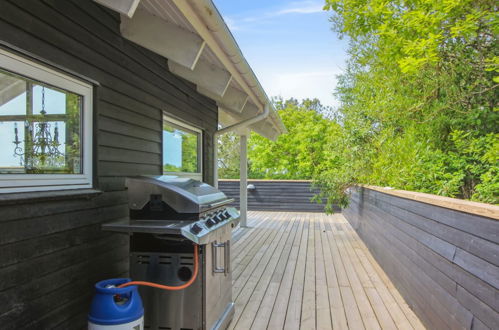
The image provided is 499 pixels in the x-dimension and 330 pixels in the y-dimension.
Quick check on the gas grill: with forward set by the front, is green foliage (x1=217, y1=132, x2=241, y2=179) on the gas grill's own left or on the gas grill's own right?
on the gas grill's own left

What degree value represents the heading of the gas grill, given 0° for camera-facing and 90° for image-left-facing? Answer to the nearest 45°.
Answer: approximately 315°

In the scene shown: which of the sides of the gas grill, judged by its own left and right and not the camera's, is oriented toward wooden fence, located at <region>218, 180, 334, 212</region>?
left

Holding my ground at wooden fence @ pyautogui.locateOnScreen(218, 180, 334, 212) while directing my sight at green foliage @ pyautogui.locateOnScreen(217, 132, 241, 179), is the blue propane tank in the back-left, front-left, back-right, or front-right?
back-left

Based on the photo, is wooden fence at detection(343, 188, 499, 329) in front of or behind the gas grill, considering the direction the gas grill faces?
in front
